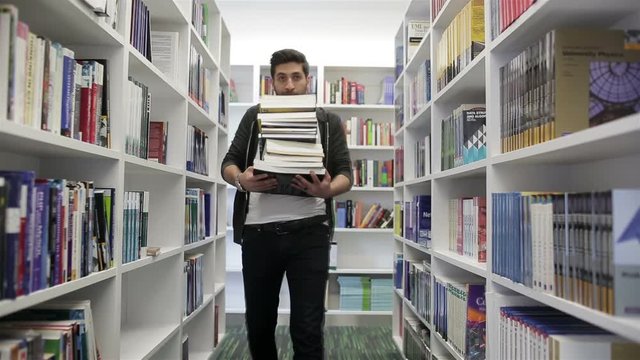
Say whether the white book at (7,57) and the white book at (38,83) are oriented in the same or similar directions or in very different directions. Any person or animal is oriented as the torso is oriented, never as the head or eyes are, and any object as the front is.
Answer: same or similar directions

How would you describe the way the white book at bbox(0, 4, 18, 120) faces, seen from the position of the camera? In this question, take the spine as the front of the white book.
facing to the right of the viewer

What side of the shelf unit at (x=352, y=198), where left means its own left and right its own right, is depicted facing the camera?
front

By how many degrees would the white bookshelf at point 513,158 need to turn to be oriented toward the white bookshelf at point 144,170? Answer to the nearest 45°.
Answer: approximately 45° to its right

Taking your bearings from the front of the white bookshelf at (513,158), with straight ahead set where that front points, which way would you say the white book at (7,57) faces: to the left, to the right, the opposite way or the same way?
the opposite way

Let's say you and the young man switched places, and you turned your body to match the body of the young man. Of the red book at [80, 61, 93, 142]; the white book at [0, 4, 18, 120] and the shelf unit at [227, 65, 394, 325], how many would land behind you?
1

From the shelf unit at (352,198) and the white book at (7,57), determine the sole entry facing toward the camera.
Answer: the shelf unit

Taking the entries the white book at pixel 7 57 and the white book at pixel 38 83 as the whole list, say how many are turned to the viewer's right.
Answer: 2

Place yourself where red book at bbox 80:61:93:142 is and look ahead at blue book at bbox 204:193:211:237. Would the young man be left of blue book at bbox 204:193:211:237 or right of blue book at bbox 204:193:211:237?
right

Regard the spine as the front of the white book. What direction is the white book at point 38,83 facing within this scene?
to the viewer's right

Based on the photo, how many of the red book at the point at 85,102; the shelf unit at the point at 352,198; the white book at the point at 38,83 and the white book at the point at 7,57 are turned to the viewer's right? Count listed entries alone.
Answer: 3

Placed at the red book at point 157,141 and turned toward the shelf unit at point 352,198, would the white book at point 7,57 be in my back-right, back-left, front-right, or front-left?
back-right

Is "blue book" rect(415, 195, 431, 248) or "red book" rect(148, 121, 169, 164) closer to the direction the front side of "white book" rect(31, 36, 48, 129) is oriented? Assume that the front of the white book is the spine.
the blue book

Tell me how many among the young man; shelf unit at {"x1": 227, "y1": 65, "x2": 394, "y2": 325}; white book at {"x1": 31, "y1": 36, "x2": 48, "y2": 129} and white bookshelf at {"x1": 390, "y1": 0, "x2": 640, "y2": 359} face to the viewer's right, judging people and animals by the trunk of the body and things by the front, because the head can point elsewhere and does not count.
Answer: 1

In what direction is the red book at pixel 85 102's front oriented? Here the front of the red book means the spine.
to the viewer's right
